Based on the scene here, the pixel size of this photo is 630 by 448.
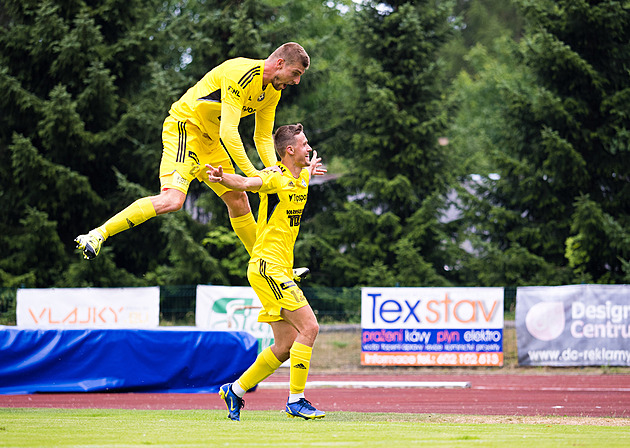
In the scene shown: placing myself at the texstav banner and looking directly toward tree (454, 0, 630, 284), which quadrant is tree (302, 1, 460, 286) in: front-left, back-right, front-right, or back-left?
front-left

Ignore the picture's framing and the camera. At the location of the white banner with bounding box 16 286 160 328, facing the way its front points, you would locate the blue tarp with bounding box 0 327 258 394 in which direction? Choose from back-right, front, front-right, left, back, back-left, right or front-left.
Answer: front

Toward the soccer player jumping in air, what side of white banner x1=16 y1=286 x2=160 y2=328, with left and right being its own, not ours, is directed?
front

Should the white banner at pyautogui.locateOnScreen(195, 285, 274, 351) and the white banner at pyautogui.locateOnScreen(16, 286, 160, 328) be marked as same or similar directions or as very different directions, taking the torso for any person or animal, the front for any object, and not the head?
same or similar directions

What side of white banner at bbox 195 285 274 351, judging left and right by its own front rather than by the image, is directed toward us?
front

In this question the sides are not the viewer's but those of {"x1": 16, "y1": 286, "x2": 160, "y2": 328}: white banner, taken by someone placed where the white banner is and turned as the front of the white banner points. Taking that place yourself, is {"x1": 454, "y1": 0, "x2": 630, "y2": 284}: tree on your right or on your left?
on your left

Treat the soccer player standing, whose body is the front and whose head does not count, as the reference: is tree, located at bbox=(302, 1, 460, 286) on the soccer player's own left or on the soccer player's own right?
on the soccer player's own left

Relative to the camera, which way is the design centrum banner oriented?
toward the camera

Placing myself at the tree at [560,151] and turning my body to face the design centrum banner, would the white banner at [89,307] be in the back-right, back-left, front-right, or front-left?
front-right

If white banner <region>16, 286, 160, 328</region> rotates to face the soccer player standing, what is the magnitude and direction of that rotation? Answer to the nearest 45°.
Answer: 0° — it already faces them

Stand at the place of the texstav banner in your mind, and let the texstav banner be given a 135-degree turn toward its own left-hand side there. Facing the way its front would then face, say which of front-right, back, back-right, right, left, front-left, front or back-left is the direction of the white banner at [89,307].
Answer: back-left

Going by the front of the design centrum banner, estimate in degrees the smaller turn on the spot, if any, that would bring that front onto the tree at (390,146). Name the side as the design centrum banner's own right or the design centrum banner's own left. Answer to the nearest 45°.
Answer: approximately 135° to the design centrum banner's own right

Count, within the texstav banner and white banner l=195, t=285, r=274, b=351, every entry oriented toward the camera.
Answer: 2
